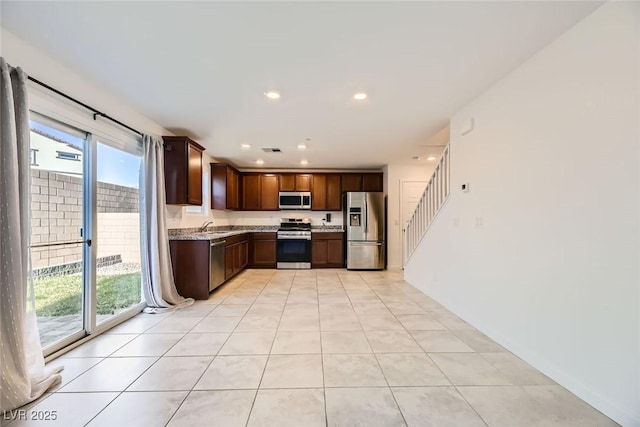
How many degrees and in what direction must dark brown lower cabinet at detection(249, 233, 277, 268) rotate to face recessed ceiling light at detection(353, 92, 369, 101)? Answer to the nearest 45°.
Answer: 0° — it already faces it

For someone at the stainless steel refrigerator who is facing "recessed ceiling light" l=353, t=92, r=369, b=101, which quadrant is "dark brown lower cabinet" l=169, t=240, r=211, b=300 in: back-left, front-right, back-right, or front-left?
front-right

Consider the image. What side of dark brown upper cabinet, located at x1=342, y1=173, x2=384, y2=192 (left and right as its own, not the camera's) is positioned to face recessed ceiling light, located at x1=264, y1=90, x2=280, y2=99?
front

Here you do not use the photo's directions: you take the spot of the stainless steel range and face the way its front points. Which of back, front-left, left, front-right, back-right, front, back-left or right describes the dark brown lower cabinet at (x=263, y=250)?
right

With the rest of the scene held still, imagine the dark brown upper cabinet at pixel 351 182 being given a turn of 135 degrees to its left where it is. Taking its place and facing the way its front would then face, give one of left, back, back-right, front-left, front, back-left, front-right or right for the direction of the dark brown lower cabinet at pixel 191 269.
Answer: back

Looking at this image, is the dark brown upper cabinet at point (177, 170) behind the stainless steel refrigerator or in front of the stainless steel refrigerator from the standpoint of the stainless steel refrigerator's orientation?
in front

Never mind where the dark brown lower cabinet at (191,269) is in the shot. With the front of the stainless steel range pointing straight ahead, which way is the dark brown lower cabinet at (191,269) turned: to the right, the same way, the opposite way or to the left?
to the left

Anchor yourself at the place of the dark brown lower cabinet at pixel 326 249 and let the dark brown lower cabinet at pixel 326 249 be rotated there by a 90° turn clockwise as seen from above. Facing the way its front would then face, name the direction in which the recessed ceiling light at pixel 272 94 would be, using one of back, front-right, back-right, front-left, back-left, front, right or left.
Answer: left

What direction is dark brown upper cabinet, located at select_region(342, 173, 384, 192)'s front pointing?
toward the camera

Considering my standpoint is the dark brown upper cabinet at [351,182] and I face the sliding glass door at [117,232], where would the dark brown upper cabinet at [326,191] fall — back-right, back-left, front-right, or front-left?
front-right

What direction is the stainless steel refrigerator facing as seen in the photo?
toward the camera

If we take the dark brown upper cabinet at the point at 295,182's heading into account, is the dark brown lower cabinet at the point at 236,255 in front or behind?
in front

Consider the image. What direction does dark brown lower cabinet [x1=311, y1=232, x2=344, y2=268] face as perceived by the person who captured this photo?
facing the viewer

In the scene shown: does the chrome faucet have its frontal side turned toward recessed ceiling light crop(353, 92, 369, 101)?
no

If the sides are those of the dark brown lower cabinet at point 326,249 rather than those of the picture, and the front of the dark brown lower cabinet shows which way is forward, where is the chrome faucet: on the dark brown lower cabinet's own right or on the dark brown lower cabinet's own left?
on the dark brown lower cabinet's own right

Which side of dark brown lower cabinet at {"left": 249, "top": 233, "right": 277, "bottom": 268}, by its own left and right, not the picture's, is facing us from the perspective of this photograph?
front
